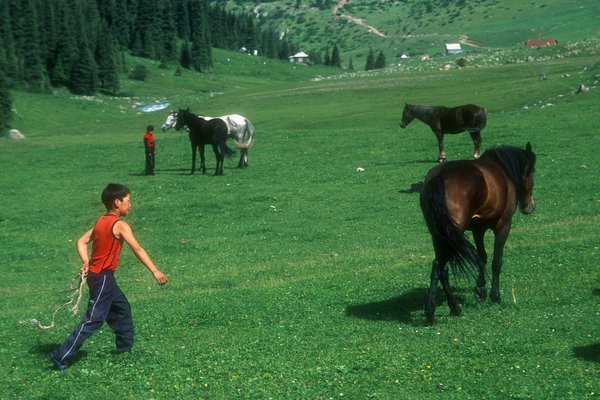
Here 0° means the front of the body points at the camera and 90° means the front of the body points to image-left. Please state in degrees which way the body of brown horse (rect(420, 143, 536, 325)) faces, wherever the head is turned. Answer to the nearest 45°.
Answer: approximately 225°

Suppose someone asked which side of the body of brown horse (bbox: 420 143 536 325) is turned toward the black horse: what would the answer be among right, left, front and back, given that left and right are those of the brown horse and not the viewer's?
left

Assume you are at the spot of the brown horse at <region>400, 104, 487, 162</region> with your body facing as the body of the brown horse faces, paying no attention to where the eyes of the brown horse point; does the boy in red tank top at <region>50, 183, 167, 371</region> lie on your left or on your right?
on your left

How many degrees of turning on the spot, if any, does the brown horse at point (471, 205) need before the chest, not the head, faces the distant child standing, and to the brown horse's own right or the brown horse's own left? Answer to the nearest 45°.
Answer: approximately 90° to the brown horse's own left

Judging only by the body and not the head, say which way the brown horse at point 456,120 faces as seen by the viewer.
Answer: to the viewer's left

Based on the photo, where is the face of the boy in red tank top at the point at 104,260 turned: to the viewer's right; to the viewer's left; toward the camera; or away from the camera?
to the viewer's right

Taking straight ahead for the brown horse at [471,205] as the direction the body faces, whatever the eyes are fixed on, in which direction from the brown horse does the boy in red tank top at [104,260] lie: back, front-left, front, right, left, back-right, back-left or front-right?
back
